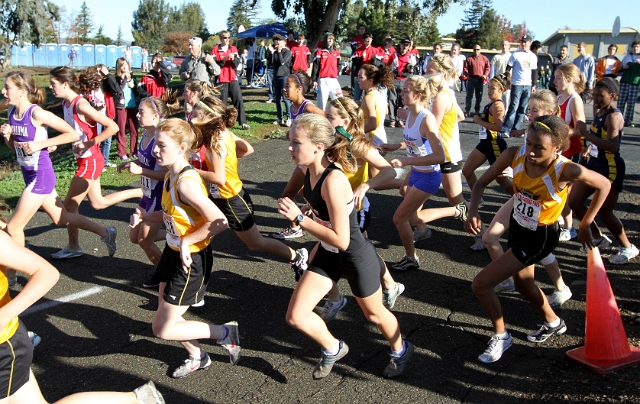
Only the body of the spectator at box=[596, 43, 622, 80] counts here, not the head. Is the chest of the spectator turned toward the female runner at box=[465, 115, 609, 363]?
yes

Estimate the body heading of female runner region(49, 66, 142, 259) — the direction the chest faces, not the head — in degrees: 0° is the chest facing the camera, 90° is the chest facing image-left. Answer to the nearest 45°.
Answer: approximately 90°

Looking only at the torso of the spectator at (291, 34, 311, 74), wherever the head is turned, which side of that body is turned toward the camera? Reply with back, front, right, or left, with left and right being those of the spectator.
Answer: front

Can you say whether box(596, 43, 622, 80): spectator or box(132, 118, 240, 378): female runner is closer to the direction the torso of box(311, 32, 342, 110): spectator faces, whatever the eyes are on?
the female runner

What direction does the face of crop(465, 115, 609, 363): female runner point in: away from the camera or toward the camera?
toward the camera

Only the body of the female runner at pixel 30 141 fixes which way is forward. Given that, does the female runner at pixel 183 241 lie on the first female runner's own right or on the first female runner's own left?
on the first female runner's own left

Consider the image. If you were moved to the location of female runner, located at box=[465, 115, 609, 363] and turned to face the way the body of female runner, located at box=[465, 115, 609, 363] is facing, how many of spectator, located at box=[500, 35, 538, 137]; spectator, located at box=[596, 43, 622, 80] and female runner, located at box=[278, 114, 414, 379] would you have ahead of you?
1

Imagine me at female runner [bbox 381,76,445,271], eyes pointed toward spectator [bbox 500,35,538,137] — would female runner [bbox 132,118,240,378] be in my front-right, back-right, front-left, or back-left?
back-left

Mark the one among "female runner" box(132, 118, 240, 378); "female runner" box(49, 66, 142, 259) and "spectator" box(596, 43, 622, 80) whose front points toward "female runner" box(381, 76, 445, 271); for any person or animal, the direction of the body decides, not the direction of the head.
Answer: the spectator

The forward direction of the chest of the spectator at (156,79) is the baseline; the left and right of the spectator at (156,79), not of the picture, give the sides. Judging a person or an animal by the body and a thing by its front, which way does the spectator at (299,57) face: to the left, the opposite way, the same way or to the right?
the same way

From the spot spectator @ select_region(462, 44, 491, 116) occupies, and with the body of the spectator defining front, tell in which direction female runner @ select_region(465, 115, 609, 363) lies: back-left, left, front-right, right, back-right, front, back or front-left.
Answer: front

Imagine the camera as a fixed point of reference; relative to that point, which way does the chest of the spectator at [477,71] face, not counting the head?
toward the camera

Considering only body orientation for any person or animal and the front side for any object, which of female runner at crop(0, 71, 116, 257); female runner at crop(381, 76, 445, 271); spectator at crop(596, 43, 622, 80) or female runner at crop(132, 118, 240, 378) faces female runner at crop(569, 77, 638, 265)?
the spectator

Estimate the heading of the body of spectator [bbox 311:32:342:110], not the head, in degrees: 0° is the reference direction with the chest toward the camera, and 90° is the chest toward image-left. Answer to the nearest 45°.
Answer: approximately 0°

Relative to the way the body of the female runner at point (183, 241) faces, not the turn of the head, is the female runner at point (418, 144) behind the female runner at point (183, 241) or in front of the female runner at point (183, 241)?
behind
